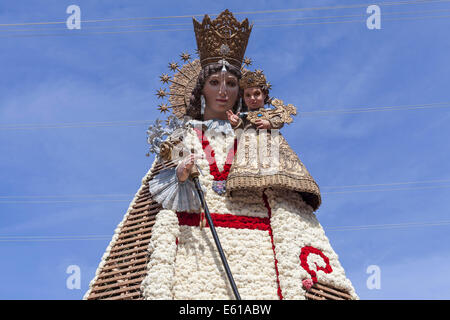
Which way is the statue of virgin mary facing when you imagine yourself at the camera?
facing the viewer and to the right of the viewer
